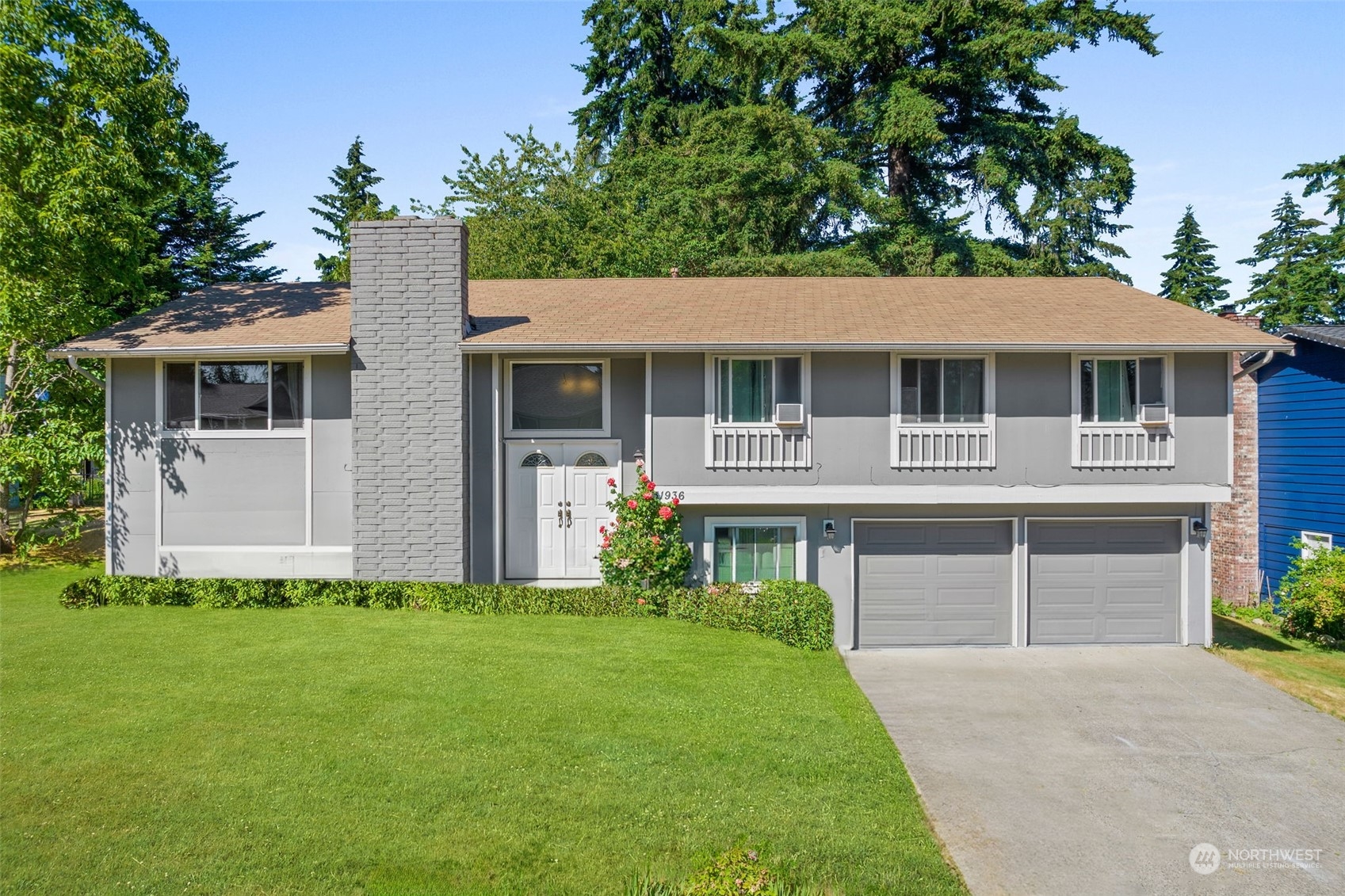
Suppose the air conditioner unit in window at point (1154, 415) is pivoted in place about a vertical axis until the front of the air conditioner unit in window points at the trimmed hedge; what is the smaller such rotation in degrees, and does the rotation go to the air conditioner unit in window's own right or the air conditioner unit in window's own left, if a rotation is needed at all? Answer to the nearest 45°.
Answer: approximately 45° to the air conditioner unit in window's own right

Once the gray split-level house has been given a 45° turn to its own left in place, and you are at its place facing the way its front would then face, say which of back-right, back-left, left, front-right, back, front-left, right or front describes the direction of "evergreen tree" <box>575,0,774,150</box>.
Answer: back-left

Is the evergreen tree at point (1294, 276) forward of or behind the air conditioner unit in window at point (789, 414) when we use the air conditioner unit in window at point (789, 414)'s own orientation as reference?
behind

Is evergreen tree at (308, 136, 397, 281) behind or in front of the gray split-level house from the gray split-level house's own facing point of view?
behind

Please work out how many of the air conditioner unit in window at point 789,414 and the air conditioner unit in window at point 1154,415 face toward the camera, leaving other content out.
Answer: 2

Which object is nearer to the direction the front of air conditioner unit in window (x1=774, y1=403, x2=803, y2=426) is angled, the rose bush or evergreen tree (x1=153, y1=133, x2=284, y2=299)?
the rose bush

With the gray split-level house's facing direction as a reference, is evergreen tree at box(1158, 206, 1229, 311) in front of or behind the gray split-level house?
behind
